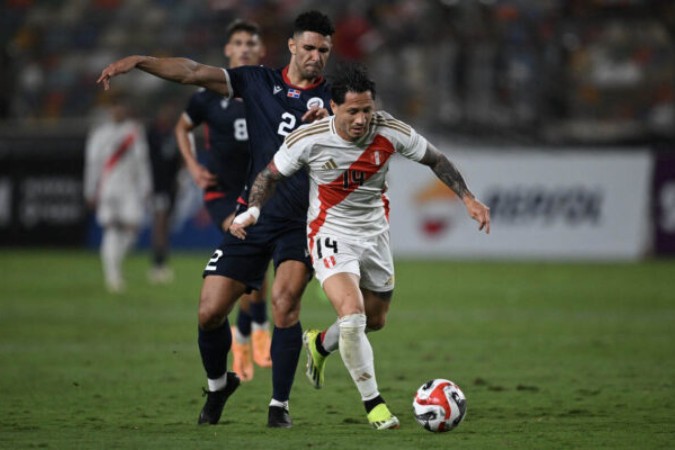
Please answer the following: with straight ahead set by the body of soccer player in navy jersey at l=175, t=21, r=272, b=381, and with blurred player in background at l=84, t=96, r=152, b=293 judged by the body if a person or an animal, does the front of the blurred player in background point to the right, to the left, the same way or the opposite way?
the same way

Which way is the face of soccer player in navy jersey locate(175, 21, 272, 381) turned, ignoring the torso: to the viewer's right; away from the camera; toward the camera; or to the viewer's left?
toward the camera

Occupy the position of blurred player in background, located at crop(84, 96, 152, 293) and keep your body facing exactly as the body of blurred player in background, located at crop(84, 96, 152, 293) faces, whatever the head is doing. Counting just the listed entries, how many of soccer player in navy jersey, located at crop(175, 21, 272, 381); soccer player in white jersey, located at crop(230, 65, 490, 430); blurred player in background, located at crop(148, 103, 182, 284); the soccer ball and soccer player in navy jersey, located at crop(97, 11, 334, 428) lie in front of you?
4

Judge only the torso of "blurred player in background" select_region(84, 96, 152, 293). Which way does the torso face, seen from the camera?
toward the camera

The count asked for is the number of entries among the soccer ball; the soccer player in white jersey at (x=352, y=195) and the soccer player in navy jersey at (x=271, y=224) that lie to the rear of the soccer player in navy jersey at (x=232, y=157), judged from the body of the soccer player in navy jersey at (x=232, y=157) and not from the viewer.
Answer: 0

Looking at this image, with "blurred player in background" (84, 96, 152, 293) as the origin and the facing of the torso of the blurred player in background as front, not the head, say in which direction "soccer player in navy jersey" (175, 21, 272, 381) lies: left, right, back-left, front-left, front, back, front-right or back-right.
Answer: front

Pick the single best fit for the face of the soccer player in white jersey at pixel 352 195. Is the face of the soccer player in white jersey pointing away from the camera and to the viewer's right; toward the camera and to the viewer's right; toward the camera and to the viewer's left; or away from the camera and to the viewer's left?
toward the camera and to the viewer's right

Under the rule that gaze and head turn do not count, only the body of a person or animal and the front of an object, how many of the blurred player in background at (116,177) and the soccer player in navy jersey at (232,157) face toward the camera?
2

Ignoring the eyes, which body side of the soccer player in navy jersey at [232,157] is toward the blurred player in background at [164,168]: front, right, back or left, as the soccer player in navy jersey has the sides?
back

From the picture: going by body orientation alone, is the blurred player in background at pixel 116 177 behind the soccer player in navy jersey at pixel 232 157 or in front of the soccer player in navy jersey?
behind

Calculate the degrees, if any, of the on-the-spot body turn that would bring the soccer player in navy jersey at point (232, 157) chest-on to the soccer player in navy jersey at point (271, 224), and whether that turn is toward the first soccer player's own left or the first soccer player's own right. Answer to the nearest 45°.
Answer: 0° — they already face them

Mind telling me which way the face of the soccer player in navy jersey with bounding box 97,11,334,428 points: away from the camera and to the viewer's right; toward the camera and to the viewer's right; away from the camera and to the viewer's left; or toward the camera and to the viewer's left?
toward the camera and to the viewer's right

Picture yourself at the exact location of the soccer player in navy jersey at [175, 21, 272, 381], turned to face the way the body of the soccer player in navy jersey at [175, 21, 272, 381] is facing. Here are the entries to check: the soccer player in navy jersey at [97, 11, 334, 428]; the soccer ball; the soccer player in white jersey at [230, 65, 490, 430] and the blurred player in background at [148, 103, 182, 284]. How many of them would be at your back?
1

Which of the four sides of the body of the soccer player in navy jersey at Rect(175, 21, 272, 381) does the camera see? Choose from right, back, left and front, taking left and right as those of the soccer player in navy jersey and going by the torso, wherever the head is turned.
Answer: front
